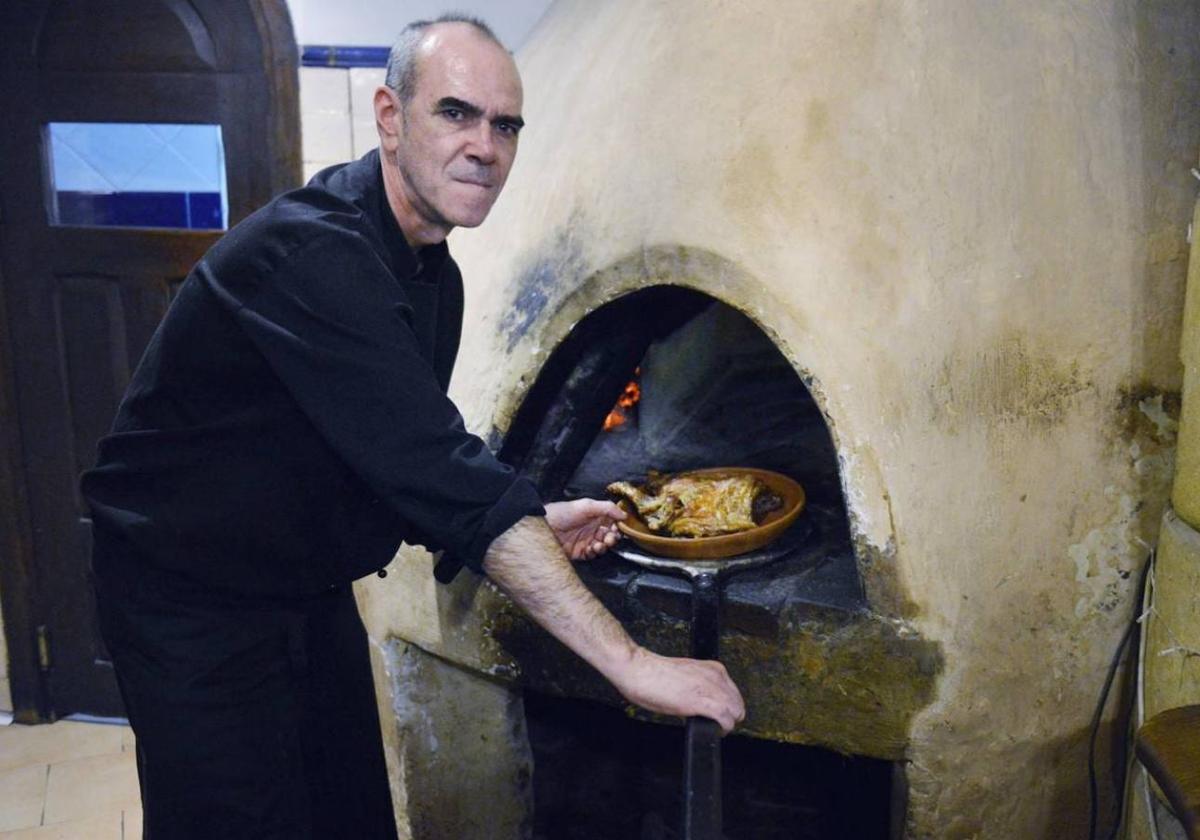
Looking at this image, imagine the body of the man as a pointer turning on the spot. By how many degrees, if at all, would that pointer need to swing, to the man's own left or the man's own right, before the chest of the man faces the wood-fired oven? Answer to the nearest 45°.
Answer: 0° — they already face it

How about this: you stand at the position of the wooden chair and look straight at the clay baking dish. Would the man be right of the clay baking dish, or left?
left

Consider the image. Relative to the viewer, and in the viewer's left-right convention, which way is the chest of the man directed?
facing to the right of the viewer

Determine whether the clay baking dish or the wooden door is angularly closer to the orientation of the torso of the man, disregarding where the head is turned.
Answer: the clay baking dish

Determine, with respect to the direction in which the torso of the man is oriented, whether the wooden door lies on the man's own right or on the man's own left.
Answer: on the man's own left
